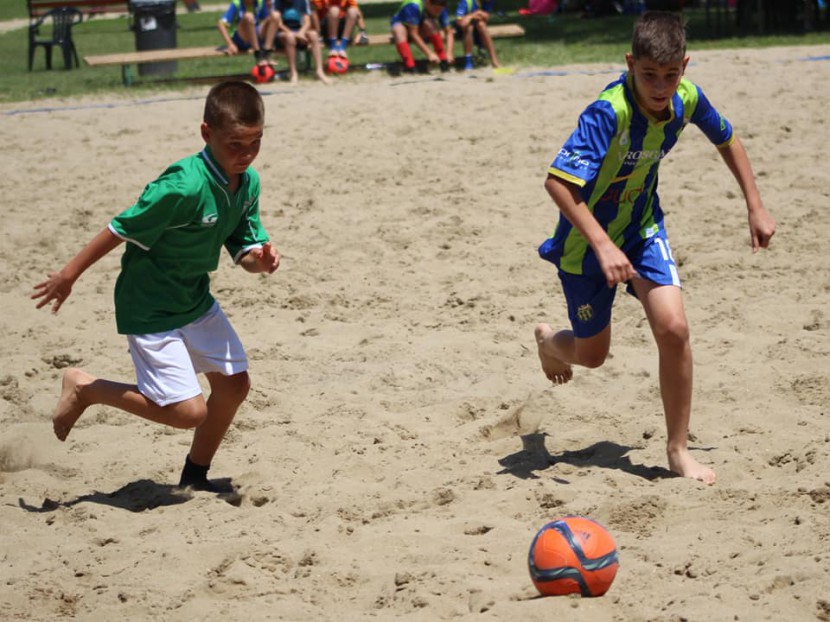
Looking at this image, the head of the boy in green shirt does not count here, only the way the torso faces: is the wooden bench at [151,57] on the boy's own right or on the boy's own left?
on the boy's own left

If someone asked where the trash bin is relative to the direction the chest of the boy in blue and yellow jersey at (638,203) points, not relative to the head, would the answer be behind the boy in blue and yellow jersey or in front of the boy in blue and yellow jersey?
behind

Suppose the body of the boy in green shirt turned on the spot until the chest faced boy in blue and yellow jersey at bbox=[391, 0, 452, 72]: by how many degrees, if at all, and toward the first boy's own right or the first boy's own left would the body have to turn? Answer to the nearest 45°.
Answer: approximately 135° to the first boy's own left

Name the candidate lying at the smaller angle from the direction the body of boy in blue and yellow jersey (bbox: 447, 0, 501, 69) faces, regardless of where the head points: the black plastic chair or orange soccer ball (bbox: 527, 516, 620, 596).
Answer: the orange soccer ball

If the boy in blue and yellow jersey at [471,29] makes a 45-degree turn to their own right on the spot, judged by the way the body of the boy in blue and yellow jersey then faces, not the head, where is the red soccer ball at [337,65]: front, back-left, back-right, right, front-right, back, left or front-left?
front-right

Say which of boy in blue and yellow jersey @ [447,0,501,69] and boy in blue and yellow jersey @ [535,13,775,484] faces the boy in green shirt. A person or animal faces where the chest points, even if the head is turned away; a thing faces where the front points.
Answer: boy in blue and yellow jersey @ [447,0,501,69]

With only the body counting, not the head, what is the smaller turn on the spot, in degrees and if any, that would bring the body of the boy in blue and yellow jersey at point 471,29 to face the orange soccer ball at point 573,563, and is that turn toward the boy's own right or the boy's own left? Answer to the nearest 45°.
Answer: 0° — they already face it

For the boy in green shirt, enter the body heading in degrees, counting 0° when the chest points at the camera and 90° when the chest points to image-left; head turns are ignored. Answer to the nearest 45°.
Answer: approximately 315°

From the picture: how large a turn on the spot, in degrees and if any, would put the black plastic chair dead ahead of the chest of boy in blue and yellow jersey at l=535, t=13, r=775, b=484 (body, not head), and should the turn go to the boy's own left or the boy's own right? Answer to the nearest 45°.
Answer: approximately 180°

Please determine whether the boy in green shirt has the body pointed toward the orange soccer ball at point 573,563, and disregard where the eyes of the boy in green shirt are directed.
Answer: yes

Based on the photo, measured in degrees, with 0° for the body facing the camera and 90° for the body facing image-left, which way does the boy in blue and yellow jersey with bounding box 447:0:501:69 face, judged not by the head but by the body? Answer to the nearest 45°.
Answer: approximately 0°
